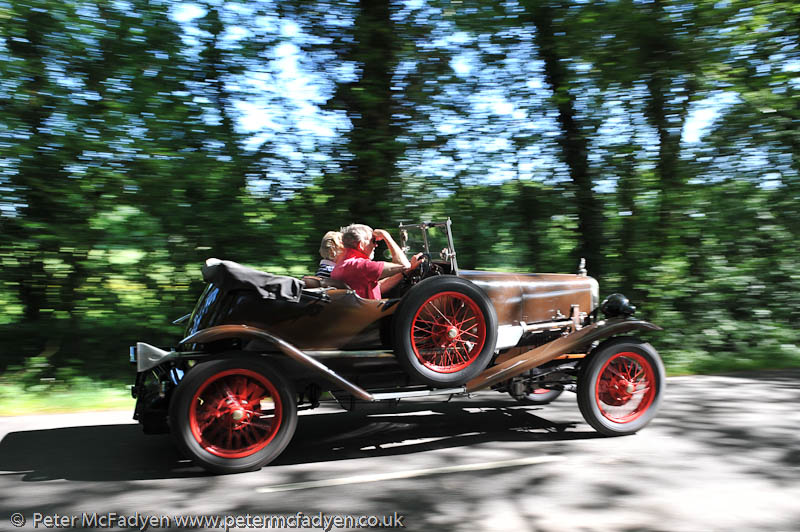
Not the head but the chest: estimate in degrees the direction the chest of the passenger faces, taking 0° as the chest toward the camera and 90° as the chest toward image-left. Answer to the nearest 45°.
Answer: approximately 270°

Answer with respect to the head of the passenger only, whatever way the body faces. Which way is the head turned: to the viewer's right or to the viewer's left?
to the viewer's right

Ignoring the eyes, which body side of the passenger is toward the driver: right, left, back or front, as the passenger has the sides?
right
